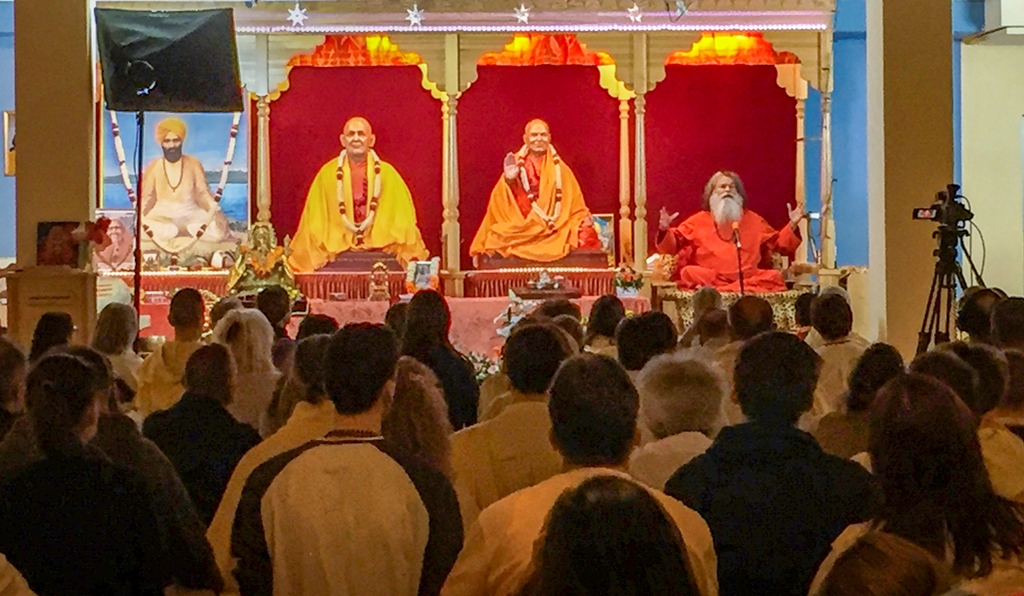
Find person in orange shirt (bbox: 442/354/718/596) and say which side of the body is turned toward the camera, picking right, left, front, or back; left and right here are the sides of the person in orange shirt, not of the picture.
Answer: back

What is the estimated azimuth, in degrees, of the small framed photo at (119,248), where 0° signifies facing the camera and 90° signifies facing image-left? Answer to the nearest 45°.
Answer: approximately 0°

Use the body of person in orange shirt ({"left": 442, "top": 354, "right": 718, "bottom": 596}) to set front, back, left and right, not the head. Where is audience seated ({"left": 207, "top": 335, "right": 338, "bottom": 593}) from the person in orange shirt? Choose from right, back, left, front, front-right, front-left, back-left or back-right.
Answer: front-left

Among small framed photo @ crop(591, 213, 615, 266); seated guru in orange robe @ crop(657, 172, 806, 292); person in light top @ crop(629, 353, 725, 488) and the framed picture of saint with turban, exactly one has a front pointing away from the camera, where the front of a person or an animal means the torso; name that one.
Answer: the person in light top

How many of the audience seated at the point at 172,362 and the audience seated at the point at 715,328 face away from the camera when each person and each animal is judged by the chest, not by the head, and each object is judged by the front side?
2

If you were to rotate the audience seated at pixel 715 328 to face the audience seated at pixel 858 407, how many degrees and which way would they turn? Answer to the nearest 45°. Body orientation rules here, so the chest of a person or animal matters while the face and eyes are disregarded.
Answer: approximately 180°

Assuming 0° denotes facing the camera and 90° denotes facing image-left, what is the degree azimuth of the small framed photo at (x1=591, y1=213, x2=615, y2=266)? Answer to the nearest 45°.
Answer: approximately 0°

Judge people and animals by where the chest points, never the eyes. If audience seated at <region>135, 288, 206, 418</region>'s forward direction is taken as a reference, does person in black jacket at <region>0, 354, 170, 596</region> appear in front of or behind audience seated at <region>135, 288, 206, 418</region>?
behind

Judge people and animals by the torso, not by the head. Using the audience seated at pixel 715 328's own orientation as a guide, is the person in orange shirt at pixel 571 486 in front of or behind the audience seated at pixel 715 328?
behind

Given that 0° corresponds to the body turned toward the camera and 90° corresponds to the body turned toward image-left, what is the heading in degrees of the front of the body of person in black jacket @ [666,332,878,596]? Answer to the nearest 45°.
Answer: approximately 180°

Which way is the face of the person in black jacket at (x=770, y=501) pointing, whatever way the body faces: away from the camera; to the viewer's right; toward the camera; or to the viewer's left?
away from the camera

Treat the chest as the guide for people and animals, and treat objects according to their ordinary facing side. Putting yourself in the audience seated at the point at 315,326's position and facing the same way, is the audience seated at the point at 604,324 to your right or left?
on your right

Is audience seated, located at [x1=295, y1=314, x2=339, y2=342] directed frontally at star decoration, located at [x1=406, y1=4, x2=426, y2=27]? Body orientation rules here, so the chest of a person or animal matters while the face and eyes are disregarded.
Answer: yes
